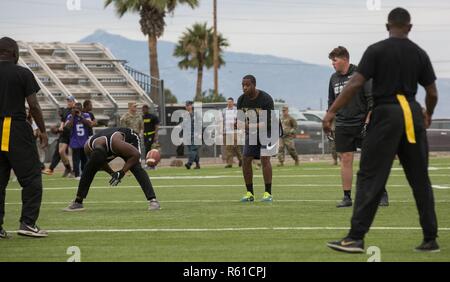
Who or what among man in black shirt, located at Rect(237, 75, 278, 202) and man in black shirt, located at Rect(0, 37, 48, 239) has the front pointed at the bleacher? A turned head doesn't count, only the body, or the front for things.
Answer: man in black shirt, located at Rect(0, 37, 48, 239)

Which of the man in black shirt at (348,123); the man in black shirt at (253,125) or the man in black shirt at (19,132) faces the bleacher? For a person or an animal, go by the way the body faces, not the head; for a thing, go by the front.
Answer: the man in black shirt at (19,132)

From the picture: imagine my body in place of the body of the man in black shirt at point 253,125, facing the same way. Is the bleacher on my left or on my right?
on my right

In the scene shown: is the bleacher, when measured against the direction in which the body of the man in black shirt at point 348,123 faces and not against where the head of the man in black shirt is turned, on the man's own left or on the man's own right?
on the man's own right

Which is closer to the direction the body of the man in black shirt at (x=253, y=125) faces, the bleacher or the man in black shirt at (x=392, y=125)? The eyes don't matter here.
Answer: the man in black shirt

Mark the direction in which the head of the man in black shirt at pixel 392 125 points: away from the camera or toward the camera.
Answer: away from the camera

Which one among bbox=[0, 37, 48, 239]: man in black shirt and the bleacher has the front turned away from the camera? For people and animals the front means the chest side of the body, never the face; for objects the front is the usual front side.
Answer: the man in black shirt

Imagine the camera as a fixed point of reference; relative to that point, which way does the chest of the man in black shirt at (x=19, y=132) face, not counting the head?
away from the camera

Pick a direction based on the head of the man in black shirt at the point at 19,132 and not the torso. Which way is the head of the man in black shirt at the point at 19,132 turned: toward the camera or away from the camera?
away from the camera

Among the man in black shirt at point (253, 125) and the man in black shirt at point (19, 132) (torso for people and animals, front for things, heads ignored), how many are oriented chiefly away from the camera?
1

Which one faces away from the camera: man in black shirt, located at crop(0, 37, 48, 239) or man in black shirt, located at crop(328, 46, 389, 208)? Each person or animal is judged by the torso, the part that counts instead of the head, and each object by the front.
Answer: man in black shirt, located at crop(0, 37, 48, 239)
